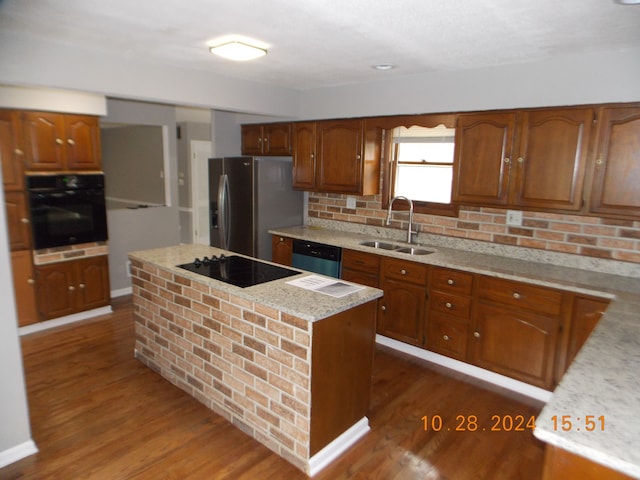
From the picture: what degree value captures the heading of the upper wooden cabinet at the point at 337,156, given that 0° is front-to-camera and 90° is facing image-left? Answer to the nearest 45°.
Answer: approximately 45°

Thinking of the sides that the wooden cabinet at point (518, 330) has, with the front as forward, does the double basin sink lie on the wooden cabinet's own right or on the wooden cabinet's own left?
on the wooden cabinet's own right

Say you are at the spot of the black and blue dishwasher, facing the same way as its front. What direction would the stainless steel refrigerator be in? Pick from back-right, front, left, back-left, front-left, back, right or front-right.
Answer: right

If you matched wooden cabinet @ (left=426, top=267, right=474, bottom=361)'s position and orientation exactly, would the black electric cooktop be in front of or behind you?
in front

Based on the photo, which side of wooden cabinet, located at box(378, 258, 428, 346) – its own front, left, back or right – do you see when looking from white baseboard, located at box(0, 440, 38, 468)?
front

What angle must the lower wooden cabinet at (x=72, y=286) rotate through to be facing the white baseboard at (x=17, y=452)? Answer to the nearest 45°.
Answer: approximately 45° to its right

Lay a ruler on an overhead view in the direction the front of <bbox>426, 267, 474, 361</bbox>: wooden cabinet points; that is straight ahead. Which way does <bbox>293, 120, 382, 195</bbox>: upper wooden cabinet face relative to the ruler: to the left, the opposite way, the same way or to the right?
the same way

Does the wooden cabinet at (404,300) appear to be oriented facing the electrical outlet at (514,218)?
no

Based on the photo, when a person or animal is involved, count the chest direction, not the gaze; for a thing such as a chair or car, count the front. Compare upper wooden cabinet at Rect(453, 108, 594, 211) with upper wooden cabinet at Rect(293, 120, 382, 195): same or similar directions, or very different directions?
same or similar directions

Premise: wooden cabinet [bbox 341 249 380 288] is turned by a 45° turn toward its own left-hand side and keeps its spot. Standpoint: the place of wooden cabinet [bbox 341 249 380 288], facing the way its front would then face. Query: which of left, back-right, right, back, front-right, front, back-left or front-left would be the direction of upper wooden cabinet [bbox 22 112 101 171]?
right

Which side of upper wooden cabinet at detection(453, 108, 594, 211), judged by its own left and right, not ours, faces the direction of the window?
right

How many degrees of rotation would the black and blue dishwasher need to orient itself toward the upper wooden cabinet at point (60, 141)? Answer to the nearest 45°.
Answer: approximately 45° to its right

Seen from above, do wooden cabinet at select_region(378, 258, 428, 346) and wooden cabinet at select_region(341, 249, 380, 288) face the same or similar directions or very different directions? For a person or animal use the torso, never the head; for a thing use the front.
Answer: same or similar directions

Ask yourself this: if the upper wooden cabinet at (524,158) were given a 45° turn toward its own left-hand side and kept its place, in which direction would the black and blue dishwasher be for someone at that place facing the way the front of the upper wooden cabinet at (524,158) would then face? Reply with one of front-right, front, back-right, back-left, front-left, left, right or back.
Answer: right

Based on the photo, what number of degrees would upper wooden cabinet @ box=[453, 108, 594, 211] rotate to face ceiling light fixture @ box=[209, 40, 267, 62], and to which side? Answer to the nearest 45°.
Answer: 0° — it already faces it
